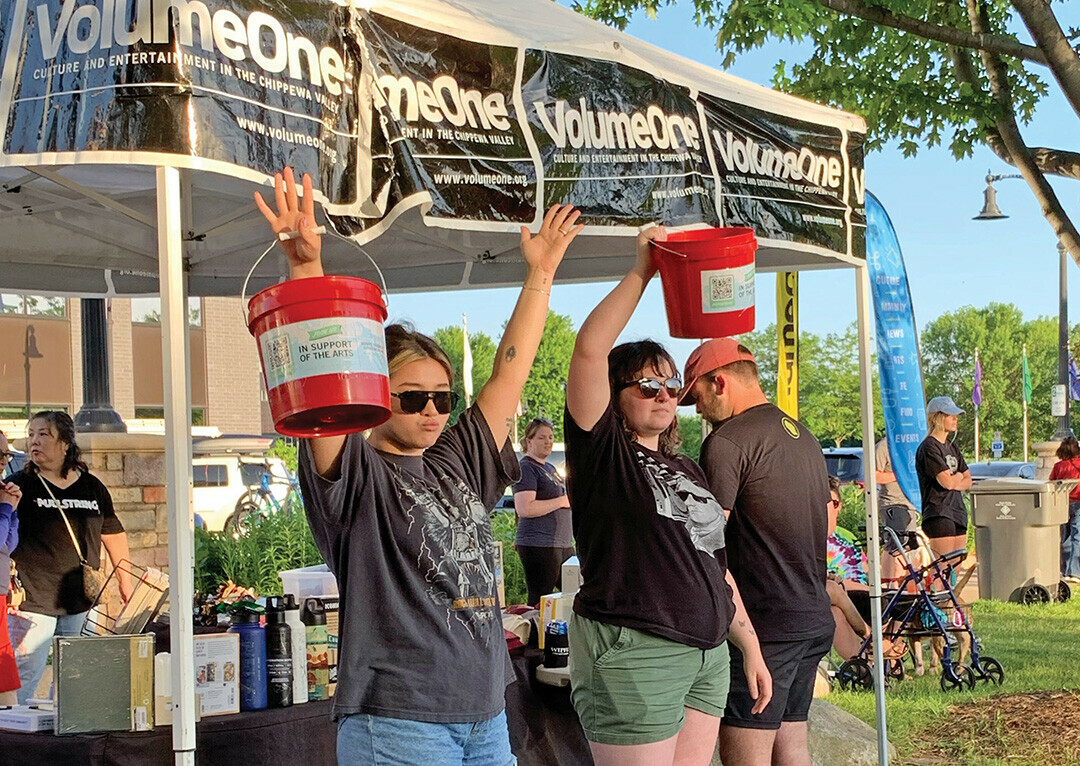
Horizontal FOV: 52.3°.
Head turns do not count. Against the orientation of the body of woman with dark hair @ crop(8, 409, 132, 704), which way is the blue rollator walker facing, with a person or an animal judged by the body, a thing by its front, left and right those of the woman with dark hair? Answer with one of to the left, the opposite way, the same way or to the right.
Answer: to the left

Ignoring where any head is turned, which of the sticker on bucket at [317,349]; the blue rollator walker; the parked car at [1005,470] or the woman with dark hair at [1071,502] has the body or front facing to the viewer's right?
the blue rollator walker

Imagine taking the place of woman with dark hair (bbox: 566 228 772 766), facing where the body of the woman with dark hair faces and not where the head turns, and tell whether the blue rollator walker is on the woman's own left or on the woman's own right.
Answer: on the woman's own left

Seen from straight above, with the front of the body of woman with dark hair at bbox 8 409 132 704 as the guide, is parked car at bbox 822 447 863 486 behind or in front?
behind

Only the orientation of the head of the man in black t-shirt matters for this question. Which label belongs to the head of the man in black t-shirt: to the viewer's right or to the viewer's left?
to the viewer's left

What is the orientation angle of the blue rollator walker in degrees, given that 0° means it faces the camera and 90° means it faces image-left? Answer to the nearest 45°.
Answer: approximately 270°

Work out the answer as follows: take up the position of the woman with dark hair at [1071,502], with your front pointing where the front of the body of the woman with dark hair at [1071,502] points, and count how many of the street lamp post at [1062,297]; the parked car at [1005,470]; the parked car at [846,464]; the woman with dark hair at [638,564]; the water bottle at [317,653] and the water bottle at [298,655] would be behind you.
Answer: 3

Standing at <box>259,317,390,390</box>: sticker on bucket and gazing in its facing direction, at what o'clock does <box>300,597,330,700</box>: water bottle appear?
The water bottle is roughly at 6 o'clock from the sticker on bucket.

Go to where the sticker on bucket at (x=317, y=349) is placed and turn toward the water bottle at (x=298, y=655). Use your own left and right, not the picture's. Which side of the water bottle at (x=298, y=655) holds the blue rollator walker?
right
